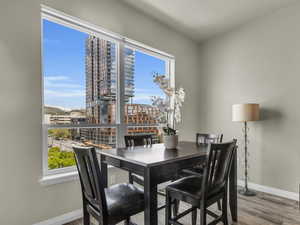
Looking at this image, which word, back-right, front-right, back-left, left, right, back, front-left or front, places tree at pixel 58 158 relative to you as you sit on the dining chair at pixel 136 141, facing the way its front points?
back-right

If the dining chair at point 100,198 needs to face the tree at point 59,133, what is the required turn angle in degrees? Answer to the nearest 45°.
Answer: approximately 90° to its left

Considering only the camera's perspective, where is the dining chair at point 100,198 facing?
facing away from the viewer and to the right of the viewer

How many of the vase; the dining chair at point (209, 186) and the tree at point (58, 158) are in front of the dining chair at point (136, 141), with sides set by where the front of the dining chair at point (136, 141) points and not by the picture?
2

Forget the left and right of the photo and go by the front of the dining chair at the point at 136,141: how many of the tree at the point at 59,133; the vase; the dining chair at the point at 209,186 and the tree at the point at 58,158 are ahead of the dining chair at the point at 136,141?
2

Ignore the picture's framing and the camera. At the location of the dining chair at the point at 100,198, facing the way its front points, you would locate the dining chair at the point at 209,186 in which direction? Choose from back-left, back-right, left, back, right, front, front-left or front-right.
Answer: front-right

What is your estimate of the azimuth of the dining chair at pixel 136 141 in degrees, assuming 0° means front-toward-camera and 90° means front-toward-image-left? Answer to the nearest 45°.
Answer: approximately 315°

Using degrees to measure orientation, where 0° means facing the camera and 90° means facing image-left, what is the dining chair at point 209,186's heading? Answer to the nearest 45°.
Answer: approximately 135°
